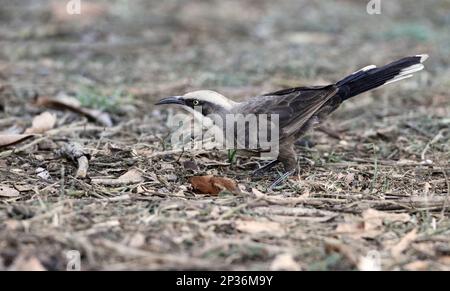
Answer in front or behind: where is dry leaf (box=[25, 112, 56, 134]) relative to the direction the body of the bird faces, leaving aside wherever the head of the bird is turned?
in front

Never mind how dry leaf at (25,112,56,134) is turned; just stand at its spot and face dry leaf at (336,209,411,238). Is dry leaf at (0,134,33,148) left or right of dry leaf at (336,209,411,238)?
right

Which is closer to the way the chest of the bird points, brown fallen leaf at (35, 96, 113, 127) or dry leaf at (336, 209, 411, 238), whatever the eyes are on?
the brown fallen leaf

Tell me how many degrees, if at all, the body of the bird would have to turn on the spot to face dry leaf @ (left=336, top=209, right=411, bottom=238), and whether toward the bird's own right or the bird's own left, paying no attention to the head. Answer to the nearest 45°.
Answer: approximately 90° to the bird's own left

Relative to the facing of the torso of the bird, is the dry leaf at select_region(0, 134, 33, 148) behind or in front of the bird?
in front

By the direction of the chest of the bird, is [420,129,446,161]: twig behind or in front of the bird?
behind

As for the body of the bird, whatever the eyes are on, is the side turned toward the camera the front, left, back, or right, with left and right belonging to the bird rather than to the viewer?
left

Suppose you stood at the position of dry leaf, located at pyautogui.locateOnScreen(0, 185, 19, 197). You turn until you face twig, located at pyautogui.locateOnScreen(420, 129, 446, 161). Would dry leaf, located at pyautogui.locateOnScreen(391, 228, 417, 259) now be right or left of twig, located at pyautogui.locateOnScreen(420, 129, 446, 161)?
right

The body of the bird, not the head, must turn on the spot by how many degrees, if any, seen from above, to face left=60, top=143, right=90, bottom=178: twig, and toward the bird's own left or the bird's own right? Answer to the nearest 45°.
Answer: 0° — it already faces it

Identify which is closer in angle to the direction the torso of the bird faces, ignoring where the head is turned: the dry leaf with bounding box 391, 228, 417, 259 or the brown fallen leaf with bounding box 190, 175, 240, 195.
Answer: the brown fallen leaf

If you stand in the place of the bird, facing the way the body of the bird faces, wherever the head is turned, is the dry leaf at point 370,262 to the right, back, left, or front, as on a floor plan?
left
